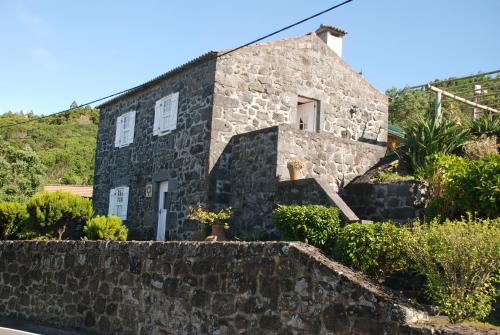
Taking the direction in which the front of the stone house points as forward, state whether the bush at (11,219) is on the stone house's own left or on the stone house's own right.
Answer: on the stone house's own right

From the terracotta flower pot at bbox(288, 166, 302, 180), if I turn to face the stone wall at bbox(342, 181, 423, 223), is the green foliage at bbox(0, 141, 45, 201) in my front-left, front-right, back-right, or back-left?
back-left

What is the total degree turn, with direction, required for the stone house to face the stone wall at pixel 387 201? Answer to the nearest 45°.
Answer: approximately 90° to its left

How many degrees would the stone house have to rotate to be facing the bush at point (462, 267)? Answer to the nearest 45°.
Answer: approximately 45° to its left

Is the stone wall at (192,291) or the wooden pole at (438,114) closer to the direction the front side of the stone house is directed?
the stone wall

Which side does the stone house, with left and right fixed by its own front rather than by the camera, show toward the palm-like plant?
left

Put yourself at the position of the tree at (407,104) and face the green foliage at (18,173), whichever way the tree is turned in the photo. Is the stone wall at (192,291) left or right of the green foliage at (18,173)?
left

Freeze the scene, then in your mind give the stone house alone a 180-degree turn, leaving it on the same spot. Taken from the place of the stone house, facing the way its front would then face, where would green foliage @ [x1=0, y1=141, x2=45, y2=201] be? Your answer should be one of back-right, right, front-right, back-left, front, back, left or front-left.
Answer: left

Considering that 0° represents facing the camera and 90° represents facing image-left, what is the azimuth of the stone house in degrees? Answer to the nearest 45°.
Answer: approximately 45°

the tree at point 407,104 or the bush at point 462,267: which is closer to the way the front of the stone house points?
the bush

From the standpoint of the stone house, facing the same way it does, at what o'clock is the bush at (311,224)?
The bush is roughly at 10 o'clock from the stone house.
